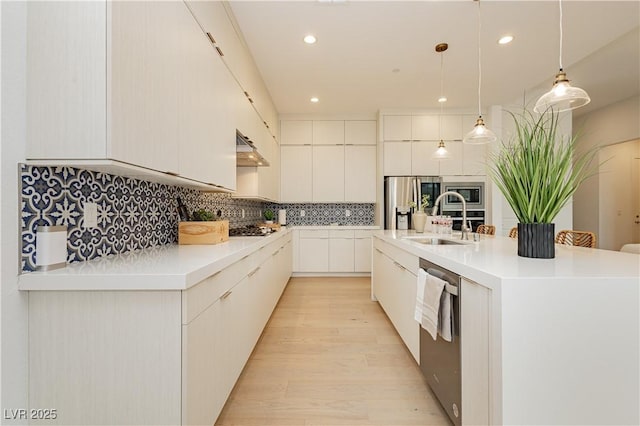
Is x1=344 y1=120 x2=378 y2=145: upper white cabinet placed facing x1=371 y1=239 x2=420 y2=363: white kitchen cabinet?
yes

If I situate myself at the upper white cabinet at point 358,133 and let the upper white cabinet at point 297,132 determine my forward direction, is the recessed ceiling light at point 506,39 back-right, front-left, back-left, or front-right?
back-left

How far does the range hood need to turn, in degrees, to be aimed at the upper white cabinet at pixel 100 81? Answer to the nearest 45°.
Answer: approximately 90° to its right

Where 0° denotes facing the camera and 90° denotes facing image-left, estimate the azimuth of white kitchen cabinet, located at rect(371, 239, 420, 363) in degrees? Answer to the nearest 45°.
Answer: approximately 90°

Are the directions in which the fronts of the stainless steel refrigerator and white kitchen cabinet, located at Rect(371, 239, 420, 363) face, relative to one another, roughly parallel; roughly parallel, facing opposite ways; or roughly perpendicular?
roughly perpendicular

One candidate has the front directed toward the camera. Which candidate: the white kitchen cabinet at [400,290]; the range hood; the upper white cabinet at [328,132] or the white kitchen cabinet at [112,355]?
the upper white cabinet

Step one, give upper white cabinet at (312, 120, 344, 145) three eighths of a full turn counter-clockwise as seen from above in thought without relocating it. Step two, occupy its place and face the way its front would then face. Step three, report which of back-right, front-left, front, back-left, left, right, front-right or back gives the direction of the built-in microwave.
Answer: front-right

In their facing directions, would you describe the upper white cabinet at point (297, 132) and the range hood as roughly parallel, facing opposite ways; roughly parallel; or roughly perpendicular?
roughly perpendicular

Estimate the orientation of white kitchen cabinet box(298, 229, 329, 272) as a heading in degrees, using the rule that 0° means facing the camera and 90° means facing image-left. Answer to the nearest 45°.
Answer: approximately 0°

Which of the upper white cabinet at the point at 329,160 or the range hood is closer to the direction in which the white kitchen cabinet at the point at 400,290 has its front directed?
the range hood

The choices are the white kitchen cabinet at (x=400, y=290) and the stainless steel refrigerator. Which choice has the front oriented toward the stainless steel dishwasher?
the stainless steel refrigerator

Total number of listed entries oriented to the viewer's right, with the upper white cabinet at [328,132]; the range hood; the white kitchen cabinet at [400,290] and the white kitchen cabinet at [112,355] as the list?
2

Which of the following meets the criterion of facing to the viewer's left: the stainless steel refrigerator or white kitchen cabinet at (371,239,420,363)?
the white kitchen cabinet
